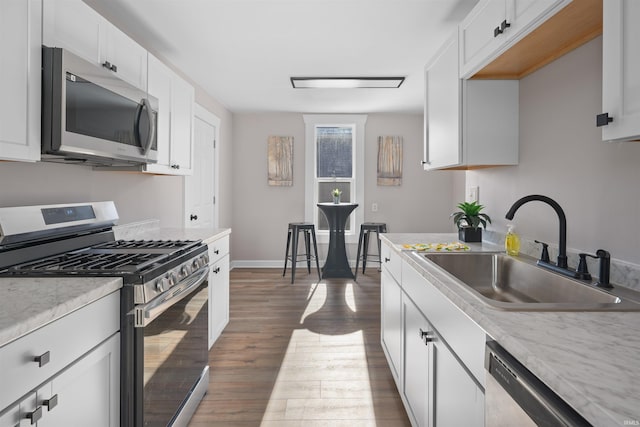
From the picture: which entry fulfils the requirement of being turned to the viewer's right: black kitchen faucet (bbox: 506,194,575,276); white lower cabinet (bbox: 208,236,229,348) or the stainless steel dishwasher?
the white lower cabinet

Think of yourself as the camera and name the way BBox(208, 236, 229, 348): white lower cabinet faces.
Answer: facing to the right of the viewer

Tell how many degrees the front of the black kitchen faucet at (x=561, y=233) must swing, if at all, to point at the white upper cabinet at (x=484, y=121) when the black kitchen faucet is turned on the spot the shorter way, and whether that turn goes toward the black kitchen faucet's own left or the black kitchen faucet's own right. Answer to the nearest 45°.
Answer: approximately 90° to the black kitchen faucet's own right

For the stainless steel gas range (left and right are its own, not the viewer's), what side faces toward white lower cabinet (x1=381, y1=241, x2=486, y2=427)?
front

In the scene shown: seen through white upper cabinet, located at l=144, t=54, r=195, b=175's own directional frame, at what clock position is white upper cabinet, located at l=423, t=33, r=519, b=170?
white upper cabinet, located at l=423, t=33, r=519, b=170 is roughly at 12 o'clock from white upper cabinet, located at l=144, t=54, r=195, b=175.

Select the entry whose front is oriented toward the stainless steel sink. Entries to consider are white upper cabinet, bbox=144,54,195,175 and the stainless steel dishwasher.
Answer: the white upper cabinet

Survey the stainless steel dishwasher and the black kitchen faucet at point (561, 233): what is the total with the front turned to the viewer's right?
0

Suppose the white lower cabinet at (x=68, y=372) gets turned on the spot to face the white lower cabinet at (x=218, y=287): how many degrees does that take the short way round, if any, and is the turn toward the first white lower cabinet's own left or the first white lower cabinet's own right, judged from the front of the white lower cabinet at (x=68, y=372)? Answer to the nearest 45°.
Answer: approximately 90° to the first white lower cabinet's own left

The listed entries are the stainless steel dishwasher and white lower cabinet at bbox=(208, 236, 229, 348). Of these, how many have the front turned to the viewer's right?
1

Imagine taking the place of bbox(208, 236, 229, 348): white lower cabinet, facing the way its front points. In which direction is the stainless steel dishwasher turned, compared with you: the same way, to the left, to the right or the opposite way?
the opposite way

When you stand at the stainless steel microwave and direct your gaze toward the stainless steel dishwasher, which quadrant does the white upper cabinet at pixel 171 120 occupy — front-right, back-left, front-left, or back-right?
back-left

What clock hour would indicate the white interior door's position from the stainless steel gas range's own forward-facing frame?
The white interior door is roughly at 8 o'clock from the stainless steel gas range.

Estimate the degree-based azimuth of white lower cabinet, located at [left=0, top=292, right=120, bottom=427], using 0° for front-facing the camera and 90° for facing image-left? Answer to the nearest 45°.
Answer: approximately 315°

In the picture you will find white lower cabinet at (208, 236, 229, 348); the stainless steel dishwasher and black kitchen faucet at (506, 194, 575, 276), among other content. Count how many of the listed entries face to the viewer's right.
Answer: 1

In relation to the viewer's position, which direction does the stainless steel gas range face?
facing the viewer and to the right of the viewer

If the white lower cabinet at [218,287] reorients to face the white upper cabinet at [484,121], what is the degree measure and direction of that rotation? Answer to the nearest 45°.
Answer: approximately 45° to its right

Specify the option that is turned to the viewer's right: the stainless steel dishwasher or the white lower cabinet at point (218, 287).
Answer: the white lower cabinet

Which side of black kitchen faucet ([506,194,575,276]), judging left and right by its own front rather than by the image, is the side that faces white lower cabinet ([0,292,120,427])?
front

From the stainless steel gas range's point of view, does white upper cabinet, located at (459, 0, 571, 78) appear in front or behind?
in front
